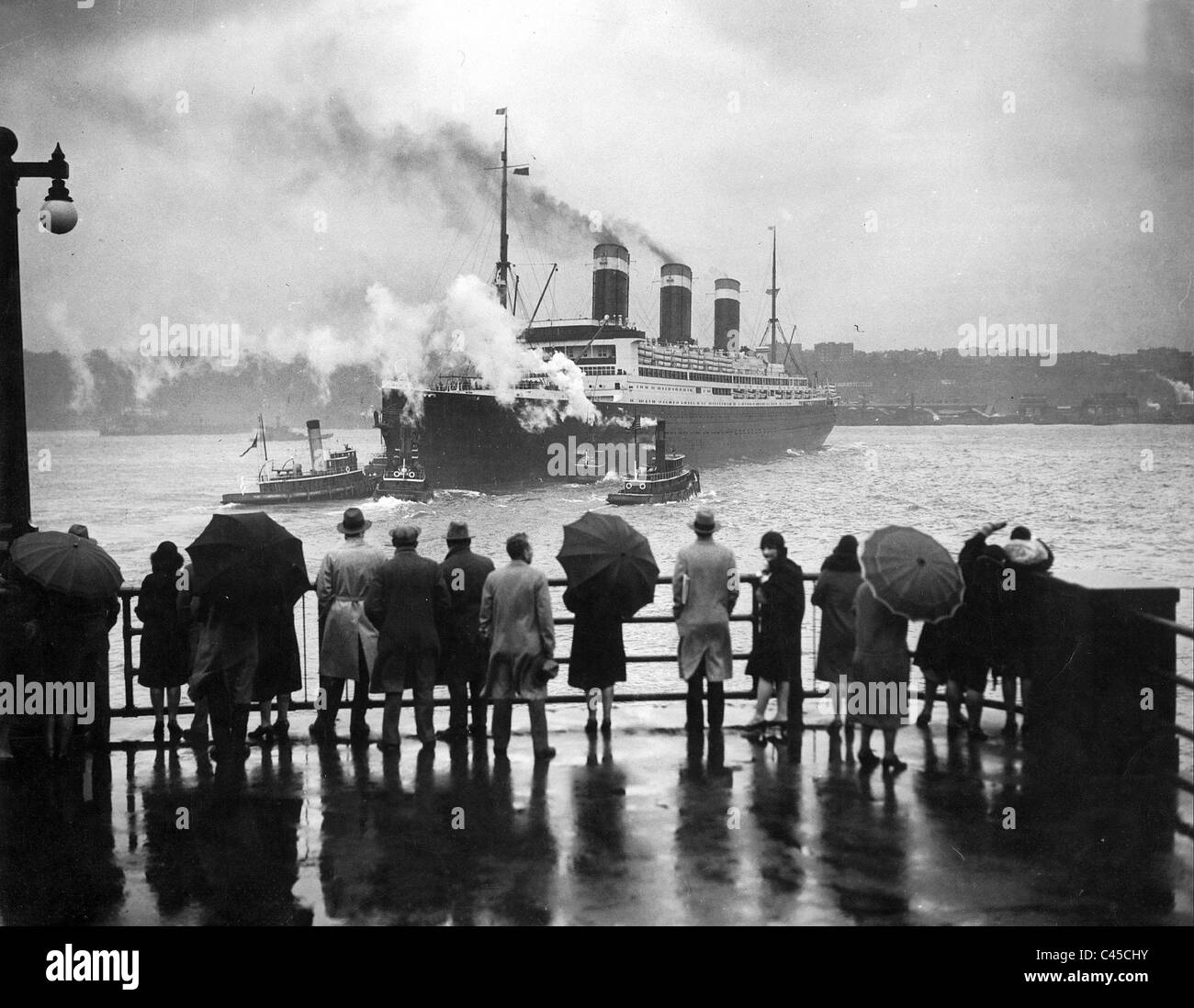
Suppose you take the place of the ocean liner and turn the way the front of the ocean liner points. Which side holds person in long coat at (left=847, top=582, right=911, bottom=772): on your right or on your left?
on your left

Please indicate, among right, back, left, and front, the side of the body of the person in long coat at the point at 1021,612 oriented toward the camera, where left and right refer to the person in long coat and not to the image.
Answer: back

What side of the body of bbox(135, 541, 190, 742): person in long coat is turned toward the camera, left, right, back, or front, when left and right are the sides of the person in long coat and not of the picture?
back

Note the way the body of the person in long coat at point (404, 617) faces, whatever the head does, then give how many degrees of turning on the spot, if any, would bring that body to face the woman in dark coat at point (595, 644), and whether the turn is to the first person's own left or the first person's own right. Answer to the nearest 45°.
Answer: approximately 90° to the first person's own right

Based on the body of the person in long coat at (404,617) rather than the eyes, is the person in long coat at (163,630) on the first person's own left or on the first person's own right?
on the first person's own left

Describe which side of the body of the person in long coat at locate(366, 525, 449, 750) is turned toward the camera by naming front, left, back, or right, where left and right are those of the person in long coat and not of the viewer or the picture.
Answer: back

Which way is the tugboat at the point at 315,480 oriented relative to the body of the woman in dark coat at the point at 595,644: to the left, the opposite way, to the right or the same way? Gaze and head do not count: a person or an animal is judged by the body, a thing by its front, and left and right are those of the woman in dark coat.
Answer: to the right

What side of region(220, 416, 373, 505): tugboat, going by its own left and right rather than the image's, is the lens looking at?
right

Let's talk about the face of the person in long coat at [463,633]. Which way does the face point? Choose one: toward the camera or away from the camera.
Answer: away from the camera

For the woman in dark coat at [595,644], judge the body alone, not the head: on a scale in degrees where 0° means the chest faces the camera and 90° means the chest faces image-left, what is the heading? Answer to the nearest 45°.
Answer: approximately 180°

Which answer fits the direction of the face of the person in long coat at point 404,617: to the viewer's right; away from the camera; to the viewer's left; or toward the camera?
away from the camera

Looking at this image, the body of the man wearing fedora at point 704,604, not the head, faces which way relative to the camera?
away from the camera

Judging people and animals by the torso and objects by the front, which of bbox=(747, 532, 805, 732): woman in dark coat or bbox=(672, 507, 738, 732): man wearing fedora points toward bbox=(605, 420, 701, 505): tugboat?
the man wearing fedora

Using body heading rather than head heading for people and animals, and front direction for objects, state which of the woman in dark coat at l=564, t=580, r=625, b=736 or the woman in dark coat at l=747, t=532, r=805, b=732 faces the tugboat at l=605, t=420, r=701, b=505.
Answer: the woman in dark coat at l=564, t=580, r=625, b=736

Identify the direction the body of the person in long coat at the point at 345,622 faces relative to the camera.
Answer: away from the camera
